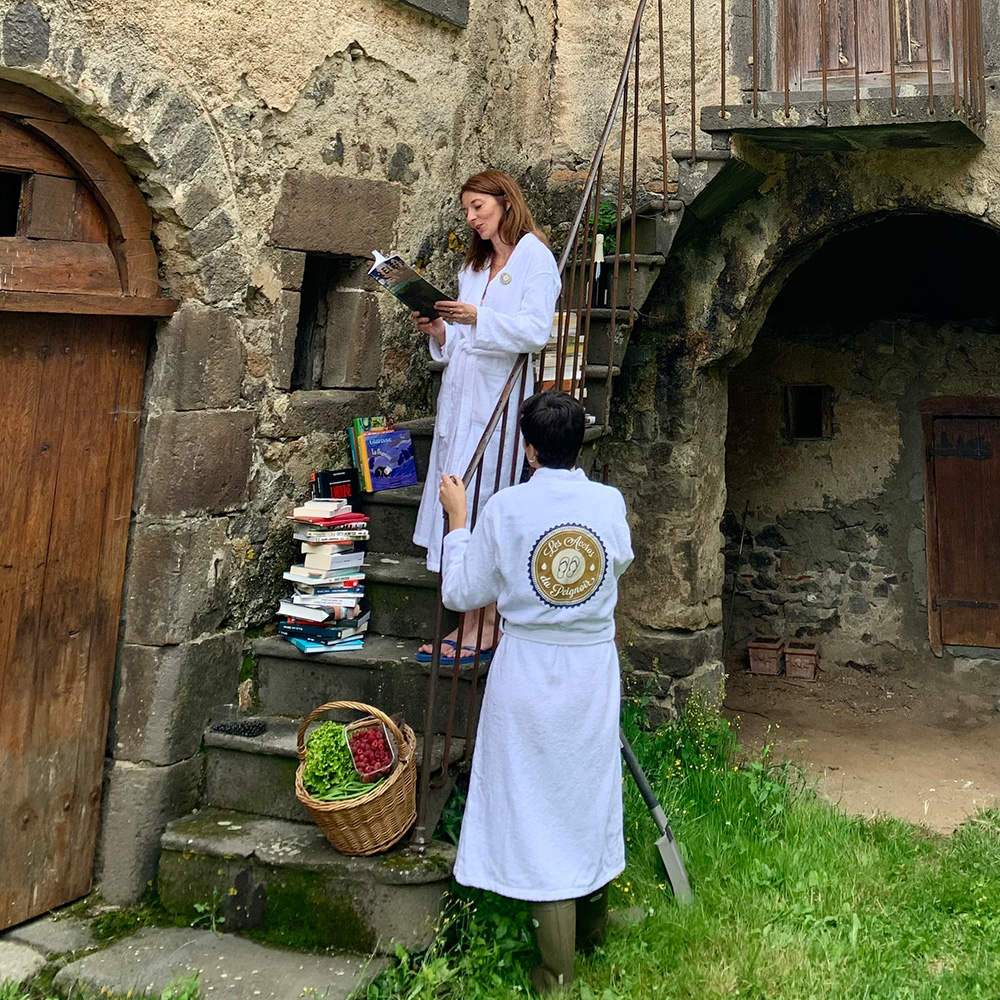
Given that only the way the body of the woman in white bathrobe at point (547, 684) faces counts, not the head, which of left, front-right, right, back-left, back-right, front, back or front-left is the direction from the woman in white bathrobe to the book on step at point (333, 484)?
front-left

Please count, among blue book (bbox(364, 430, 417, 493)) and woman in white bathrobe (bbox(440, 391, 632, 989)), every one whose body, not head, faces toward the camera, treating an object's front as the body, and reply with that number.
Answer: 1

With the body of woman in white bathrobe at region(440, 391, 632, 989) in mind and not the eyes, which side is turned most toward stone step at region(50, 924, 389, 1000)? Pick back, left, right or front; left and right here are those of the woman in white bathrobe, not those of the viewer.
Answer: left

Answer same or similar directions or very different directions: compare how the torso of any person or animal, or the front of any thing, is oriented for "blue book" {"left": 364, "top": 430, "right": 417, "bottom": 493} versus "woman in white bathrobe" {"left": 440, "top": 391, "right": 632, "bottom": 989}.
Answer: very different directions

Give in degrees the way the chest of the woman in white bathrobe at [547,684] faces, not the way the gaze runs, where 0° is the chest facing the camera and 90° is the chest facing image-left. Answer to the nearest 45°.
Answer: approximately 180°

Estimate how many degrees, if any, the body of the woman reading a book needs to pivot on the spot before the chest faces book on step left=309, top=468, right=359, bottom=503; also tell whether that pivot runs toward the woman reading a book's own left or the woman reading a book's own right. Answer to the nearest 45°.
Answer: approximately 90° to the woman reading a book's own right

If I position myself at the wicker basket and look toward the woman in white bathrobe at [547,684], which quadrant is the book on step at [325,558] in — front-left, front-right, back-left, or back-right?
back-left

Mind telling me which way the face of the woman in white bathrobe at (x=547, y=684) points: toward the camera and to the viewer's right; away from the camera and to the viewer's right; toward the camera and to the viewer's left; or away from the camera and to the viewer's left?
away from the camera and to the viewer's left

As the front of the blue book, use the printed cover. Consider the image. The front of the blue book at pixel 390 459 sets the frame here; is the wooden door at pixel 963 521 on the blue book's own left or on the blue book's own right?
on the blue book's own left

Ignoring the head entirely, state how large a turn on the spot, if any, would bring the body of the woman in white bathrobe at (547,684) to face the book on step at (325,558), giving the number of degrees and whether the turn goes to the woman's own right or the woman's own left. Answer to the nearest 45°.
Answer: approximately 45° to the woman's own left
